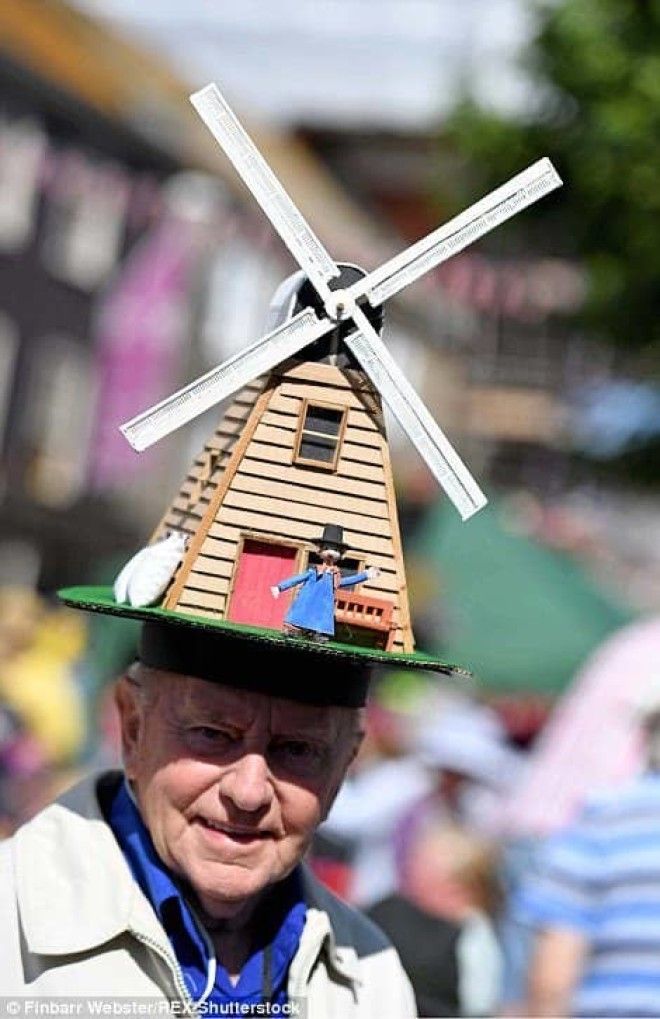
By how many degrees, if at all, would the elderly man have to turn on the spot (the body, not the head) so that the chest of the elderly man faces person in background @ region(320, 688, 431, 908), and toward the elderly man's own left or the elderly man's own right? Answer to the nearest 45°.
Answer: approximately 180°

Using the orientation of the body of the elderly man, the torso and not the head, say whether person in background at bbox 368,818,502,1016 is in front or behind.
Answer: behind

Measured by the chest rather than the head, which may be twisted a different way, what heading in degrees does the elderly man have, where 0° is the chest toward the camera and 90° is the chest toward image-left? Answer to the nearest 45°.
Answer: approximately 0°
